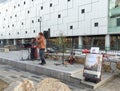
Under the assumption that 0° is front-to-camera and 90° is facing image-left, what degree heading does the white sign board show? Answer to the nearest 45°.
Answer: approximately 0°
